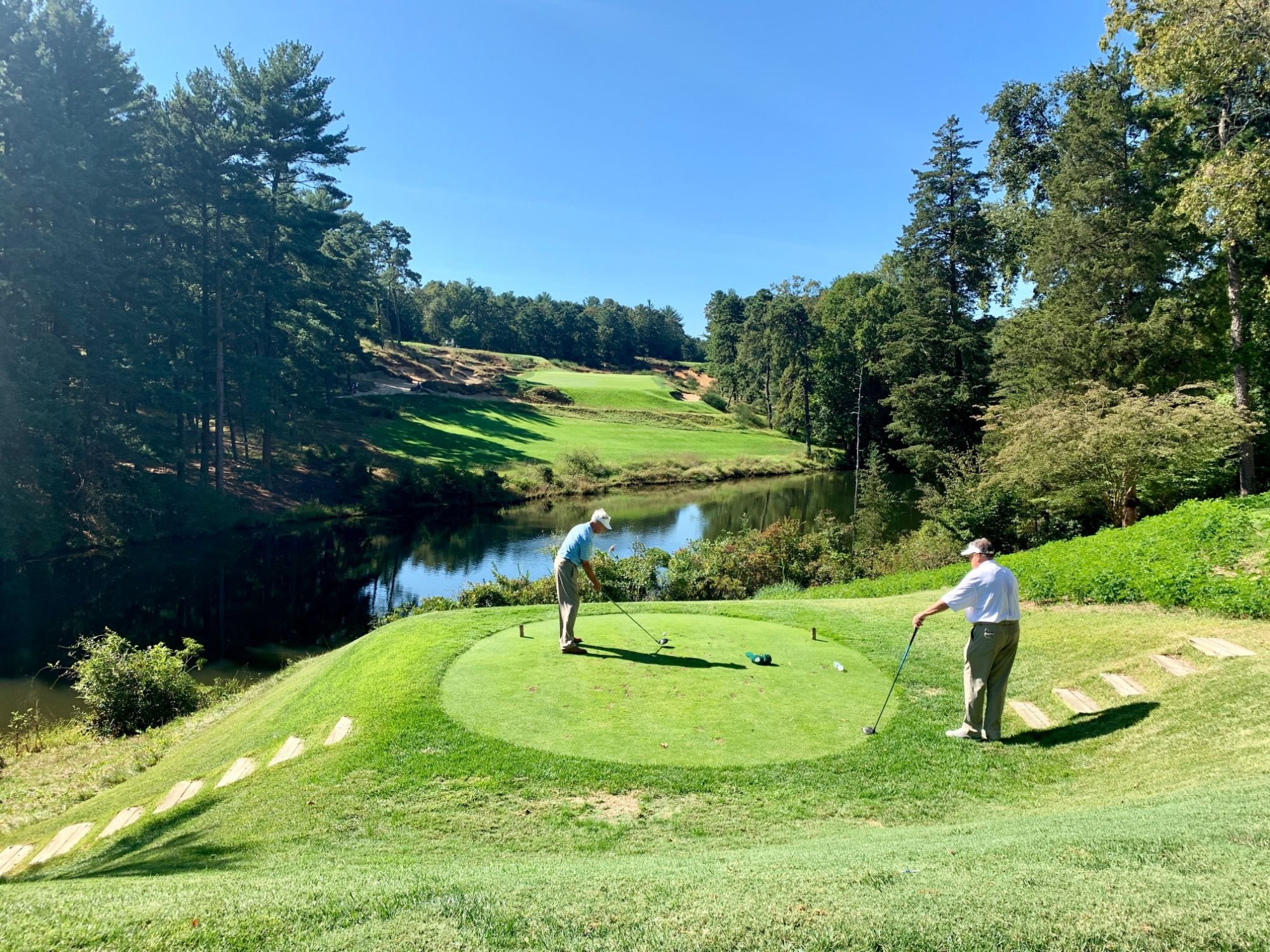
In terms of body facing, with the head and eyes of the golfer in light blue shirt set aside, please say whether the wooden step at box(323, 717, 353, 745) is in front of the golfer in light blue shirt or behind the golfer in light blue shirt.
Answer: behind

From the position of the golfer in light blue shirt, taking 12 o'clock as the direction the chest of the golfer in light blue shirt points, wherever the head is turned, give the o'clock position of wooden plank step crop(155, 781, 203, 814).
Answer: The wooden plank step is roughly at 5 o'clock from the golfer in light blue shirt.

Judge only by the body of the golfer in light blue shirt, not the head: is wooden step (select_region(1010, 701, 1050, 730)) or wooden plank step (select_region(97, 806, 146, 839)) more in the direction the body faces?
the wooden step

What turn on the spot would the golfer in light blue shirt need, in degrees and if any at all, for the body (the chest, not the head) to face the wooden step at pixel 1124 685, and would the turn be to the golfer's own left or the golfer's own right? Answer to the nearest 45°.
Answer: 0° — they already face it

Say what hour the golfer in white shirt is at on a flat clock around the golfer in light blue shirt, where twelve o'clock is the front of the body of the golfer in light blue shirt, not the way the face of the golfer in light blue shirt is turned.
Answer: The golfer in white shirt is roughly at 1 o'clock from the golfer in light blue shirt.

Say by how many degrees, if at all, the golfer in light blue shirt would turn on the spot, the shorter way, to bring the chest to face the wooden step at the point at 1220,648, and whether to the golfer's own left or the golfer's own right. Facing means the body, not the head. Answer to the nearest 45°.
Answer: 0° — they already face it

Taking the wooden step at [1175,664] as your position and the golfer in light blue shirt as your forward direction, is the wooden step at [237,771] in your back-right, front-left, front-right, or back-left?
front-left

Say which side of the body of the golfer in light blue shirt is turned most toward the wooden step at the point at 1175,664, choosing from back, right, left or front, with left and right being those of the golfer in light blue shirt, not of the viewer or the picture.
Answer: front

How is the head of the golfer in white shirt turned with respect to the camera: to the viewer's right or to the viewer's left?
to the viewer's left

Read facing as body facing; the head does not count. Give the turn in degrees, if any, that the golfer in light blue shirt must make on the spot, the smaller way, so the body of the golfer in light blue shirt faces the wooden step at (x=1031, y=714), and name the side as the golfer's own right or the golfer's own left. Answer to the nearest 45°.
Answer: approximately 45° to the golfer's own right

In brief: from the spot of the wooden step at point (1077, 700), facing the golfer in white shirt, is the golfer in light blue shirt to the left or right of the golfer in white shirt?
right

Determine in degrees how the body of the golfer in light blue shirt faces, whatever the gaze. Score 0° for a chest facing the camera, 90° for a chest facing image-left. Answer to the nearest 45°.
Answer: approximately 270°

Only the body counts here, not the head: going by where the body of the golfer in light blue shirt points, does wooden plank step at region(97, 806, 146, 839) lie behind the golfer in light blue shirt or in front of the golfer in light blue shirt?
behind
